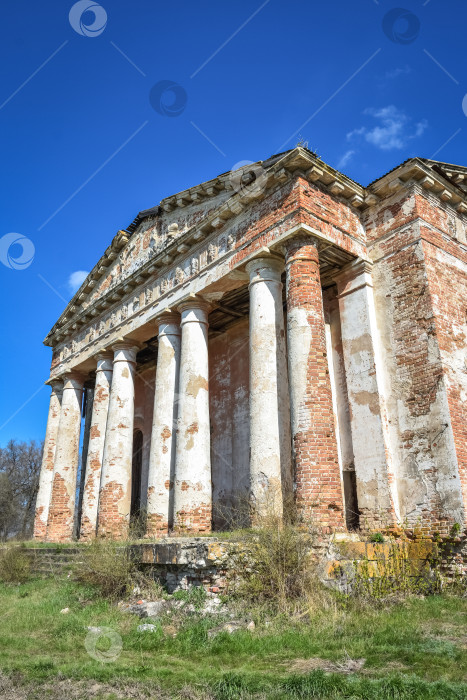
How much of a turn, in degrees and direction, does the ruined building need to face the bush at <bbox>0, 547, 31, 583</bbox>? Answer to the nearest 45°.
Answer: approximately 45° to its right

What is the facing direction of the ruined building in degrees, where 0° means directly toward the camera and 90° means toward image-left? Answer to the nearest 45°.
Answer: approximately 45°

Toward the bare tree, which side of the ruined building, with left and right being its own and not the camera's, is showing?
right
